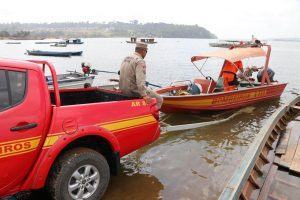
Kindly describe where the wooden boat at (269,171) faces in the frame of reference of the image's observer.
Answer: facing away from the viewer and to the right of the viewer

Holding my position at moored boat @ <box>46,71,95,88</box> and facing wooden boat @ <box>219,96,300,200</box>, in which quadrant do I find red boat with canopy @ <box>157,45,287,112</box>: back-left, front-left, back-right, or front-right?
front-left

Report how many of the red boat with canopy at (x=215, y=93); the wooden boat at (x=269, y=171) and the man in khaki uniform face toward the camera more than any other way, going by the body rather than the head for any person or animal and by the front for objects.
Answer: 0

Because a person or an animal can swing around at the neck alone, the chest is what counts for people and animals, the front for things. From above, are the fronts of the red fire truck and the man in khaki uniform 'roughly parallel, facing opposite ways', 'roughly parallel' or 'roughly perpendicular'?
roughly parallel, facing opposite ways

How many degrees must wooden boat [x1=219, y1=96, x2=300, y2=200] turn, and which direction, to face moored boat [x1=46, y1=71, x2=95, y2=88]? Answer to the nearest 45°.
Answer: approximately 90° to its left

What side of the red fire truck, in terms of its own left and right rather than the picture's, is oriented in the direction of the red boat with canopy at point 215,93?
back

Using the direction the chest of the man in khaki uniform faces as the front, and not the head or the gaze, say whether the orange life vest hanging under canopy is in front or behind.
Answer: in front

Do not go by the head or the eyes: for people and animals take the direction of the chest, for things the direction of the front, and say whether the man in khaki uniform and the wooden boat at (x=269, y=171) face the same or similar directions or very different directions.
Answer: same or similar directions

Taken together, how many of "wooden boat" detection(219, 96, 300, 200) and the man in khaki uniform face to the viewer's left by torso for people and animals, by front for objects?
0

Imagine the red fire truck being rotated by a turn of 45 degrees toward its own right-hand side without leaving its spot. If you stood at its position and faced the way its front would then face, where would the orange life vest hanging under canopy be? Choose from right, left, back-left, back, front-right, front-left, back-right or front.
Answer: back-right

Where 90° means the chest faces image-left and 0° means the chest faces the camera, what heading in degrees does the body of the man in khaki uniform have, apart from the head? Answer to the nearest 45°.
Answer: approximately 225°

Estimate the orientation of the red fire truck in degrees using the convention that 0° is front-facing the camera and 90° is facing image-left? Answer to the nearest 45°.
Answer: approximately 45°
